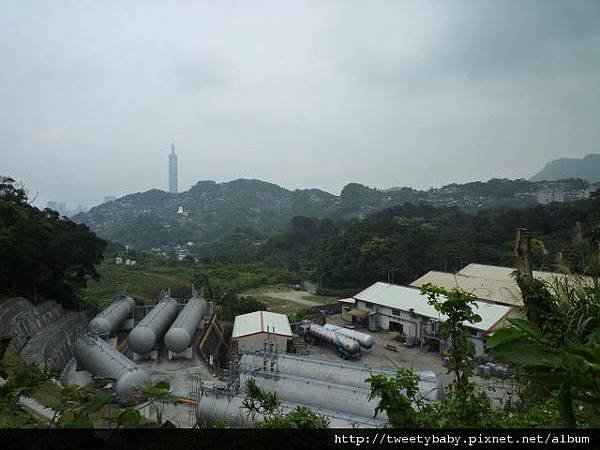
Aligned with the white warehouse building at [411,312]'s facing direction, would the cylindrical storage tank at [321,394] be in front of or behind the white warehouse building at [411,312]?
in front

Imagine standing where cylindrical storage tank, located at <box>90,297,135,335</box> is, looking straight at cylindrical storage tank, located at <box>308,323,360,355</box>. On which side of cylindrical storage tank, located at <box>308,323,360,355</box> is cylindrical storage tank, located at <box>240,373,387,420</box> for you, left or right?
right

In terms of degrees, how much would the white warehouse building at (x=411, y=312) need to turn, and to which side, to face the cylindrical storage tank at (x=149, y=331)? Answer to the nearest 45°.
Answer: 0° — it already faces it

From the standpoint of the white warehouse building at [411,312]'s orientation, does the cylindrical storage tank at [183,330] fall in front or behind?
in front

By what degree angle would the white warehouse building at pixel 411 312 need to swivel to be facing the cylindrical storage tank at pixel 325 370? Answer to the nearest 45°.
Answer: approximately 45° to its left

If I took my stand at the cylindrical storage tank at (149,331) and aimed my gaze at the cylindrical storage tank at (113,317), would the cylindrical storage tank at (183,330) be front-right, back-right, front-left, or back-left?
back-right
